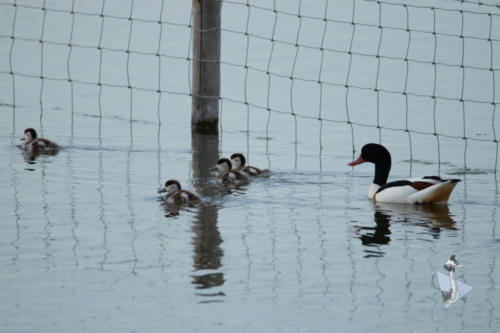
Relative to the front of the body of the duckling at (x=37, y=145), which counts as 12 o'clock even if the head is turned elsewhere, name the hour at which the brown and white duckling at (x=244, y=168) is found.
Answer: The brown and white duckling is roughly at 7 o'clock from the duckling.

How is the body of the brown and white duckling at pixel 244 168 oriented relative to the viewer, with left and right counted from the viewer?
facing to the left of the viewer

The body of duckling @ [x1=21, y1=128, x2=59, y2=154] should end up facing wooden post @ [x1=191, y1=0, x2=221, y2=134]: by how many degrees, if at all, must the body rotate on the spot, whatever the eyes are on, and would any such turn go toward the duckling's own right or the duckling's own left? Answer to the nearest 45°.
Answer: approximately 180°

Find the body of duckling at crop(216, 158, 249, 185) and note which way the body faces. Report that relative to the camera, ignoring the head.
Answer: to the viewer's left

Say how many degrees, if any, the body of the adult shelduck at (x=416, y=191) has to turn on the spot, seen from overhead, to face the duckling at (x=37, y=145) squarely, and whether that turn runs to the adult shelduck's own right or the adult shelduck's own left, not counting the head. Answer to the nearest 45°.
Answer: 0° — it already faces it

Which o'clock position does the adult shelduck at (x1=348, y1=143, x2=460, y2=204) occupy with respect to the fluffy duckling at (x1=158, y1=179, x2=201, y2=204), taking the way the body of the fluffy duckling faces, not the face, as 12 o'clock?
The adult shelduck is roughly at 6 o'clock from the fluffy duckling.

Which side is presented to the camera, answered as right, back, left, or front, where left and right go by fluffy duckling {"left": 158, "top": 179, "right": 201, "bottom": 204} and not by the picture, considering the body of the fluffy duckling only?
left

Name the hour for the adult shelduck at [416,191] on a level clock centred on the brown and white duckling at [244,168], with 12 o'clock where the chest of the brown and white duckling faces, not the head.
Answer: The adult shelduck is roughly at 7 o'clock from the brown and white duckling.

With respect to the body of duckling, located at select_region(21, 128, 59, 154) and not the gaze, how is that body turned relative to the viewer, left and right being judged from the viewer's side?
facing to the left of the viewer

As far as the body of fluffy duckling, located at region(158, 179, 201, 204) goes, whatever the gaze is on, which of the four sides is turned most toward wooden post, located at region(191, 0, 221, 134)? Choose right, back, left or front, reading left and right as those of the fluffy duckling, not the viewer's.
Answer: right

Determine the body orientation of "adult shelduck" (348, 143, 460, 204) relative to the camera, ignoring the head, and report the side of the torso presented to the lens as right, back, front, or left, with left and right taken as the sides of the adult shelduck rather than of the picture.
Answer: left
